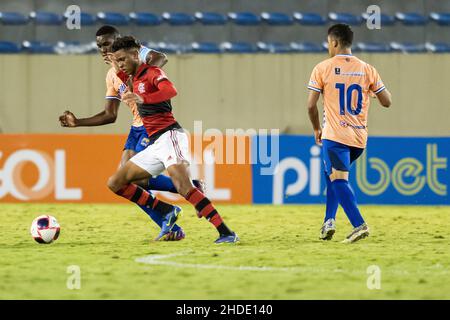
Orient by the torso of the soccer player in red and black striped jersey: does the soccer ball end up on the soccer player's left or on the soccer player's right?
on the soccer player's right

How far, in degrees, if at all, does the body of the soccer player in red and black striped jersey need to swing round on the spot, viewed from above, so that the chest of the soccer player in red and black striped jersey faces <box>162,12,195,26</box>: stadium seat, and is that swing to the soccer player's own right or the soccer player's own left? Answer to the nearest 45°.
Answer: approximately 135° to the soccer player's own right

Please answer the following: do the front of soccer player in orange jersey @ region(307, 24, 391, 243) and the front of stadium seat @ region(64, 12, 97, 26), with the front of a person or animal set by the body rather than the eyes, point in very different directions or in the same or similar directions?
very different directions

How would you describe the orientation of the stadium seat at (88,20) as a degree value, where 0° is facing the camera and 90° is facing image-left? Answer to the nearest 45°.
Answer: approximately 0°

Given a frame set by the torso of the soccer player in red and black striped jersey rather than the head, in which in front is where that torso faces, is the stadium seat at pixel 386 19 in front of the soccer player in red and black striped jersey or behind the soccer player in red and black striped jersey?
behind

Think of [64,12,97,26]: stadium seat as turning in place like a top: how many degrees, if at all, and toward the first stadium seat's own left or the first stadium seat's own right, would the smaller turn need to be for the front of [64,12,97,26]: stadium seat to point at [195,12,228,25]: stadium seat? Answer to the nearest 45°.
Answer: approximately 90° to the first stadium seat's own left

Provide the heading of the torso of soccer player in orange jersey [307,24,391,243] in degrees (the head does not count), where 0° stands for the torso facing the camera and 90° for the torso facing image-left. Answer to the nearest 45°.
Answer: approximately 135°

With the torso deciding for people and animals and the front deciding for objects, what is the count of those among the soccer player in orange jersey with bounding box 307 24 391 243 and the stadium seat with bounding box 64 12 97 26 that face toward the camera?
1

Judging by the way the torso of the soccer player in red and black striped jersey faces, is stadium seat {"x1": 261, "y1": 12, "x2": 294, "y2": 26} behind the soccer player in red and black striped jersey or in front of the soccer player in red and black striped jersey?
behind

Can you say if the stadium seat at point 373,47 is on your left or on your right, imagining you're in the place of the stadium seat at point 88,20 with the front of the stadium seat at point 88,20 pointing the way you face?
on your left

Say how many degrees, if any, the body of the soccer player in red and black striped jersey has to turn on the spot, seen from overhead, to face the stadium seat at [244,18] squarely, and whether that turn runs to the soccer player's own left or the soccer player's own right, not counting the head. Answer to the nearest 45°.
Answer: approximately 135° to the soccer player's own right

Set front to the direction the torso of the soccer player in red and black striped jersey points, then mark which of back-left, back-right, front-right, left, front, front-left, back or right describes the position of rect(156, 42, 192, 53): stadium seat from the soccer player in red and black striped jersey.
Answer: back-right
